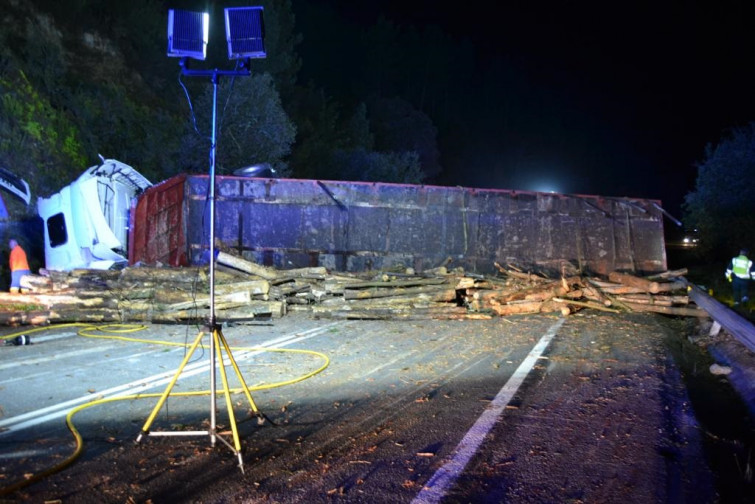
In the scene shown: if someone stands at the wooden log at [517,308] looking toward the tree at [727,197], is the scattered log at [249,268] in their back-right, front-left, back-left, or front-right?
back-left

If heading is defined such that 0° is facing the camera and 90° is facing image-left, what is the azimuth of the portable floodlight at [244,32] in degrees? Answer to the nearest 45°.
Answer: approximately 180°

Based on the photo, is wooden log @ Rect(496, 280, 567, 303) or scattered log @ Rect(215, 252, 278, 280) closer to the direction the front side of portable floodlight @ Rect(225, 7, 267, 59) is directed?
the scattered log

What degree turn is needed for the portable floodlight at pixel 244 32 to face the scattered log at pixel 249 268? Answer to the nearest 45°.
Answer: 0° — it already faces it

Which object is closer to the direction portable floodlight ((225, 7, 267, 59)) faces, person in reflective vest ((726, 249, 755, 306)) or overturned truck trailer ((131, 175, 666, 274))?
the overturned truck trailer

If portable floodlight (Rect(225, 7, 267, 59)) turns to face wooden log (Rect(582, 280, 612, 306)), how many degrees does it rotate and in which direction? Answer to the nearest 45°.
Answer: approximately 45° to its right

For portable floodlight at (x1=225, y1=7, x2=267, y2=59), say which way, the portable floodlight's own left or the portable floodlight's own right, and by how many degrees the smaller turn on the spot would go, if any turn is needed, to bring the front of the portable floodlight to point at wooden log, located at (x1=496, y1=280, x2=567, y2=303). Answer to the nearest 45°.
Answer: approximately 45° to the portable floodlight's own right

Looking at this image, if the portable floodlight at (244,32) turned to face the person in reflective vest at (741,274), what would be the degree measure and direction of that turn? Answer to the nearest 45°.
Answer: approximately 45° to its right

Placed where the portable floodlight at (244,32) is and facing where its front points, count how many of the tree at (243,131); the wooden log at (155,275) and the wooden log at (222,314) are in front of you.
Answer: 3

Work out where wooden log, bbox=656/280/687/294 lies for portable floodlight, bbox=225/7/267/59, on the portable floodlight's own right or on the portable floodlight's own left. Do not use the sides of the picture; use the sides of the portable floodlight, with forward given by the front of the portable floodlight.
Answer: on the portable floodlight's own right
